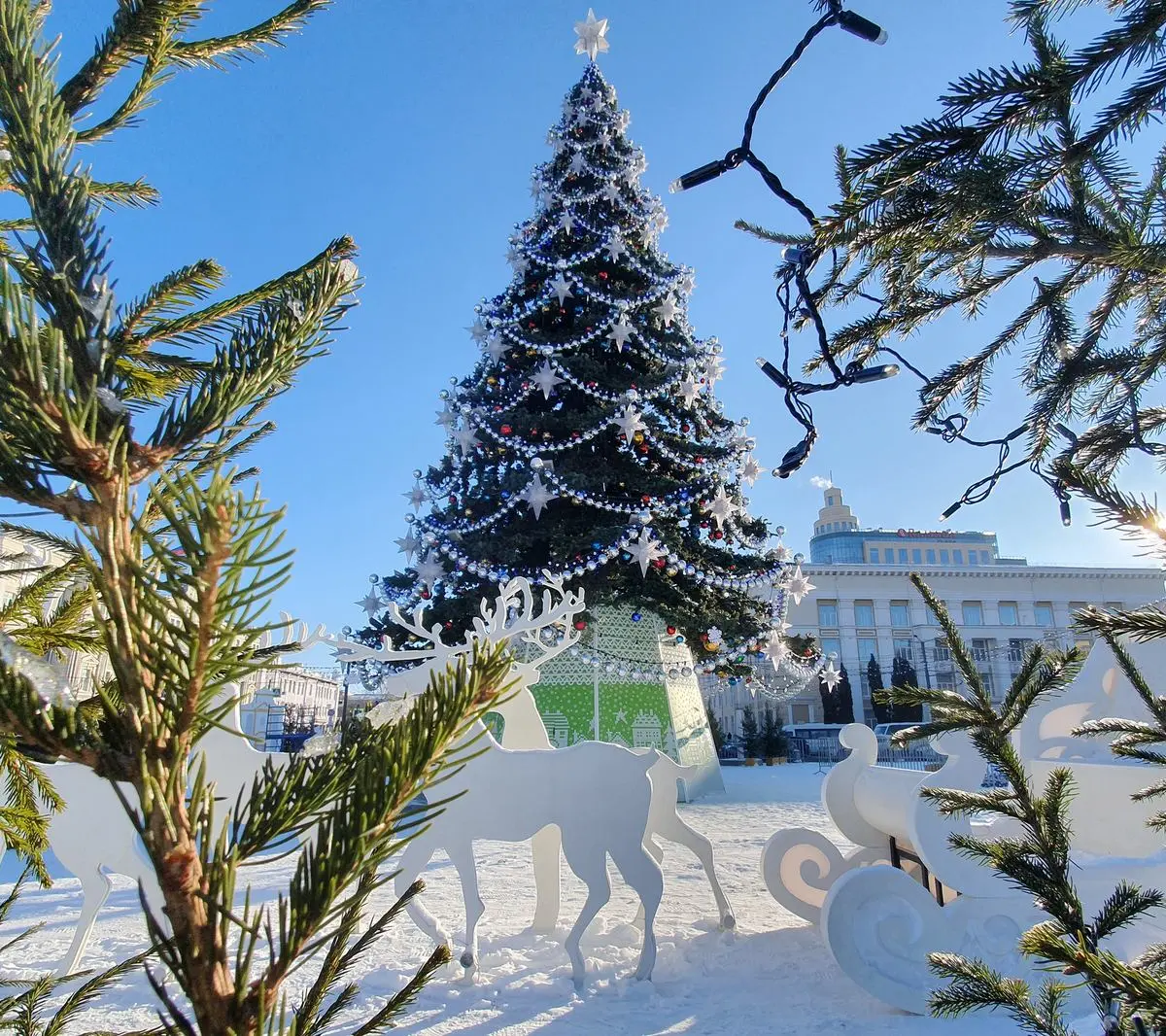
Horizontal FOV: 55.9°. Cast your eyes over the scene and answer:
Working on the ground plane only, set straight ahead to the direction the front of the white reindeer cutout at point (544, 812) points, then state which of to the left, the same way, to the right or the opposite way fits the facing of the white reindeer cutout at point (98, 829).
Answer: the opposite way

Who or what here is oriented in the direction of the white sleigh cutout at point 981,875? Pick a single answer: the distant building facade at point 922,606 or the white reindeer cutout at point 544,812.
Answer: the distant building facade

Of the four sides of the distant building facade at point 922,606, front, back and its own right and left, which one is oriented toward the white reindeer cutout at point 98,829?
front

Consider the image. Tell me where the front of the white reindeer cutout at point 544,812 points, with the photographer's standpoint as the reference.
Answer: facing to the left of the viewer

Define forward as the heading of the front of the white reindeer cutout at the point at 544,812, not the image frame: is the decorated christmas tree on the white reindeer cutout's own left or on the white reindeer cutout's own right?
on the white reindeer cutout's own right

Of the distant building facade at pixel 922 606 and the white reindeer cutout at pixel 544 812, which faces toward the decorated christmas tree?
the distant building facade

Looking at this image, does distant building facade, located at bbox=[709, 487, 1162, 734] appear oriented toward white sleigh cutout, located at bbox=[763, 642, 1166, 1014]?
yes

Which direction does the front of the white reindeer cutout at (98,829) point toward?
to the viewer's right

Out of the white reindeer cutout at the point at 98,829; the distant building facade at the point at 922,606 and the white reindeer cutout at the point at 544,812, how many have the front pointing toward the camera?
1

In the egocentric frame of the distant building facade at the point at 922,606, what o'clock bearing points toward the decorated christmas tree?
The decorated christmas tree is roughly at 12 o'clock from the distant building facade.

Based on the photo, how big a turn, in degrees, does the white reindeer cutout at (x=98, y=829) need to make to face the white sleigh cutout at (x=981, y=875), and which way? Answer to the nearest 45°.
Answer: approximately 45° to its right

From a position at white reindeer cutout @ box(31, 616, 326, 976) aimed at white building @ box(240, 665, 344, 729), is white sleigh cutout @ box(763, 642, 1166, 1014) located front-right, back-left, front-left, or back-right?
back-right
